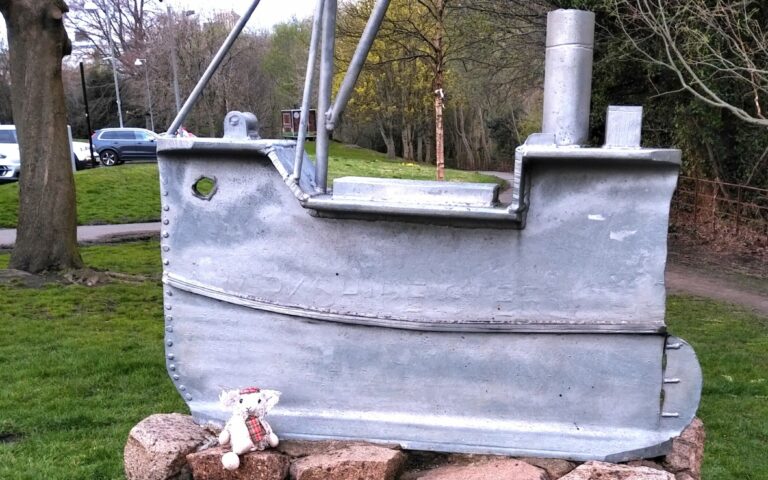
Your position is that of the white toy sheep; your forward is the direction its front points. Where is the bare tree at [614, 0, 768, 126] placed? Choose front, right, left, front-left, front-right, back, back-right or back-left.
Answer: back-left

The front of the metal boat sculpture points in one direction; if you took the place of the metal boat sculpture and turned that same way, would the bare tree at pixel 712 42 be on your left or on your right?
on your right

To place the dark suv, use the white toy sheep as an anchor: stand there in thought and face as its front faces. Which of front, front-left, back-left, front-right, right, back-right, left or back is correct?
back

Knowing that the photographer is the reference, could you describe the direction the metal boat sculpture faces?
facing to the left of the viewer

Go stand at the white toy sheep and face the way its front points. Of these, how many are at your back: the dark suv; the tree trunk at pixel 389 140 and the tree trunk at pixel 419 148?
3

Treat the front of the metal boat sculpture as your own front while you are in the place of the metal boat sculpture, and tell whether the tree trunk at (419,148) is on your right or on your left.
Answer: on your right

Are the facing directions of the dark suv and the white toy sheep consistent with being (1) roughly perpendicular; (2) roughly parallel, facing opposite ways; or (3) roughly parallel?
roughly perpendicular

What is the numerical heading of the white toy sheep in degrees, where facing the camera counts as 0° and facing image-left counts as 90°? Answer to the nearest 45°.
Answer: approximately 0°
